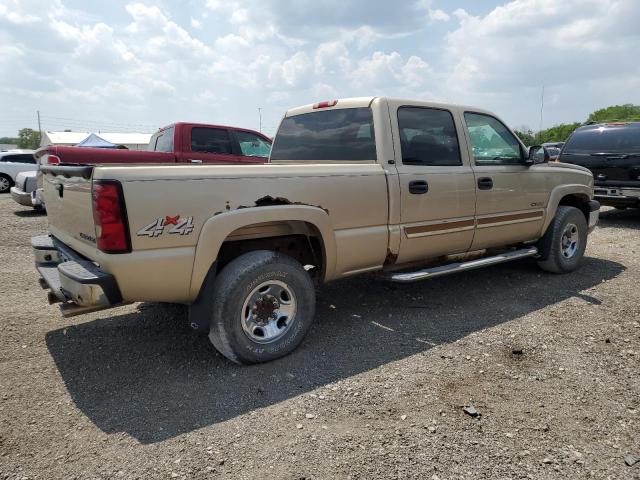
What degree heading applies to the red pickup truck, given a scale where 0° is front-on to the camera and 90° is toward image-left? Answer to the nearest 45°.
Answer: approximately 225°

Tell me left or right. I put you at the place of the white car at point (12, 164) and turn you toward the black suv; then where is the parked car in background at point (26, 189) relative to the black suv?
right

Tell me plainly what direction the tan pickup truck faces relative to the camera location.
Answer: facing away from the viewer and to the right of the viewer

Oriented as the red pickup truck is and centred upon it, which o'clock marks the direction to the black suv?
The black suv is roughly at 2 o'clock from the red pickup truck.

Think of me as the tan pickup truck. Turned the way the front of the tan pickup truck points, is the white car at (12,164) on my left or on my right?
on my left

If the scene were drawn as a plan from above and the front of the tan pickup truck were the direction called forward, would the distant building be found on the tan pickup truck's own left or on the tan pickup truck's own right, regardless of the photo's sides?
on the tan pickup truck's own left

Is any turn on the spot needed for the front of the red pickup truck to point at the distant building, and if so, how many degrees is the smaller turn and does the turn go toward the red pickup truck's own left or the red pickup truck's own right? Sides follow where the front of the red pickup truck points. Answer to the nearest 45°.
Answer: approximately 45° to the red pickup truck's own left

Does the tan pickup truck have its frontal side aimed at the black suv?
yes

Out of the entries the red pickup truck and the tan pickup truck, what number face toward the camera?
0
